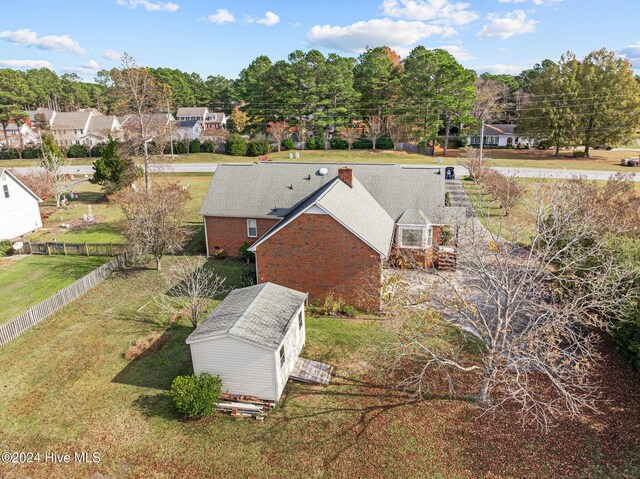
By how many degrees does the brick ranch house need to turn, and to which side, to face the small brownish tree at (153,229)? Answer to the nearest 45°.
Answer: approximately 90° to its left

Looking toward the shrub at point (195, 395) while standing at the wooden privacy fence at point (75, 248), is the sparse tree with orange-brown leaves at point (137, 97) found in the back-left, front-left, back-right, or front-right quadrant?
back-left

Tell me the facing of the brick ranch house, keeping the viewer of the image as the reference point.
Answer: facing away from the viewer

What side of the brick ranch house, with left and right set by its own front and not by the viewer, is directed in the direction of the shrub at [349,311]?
back

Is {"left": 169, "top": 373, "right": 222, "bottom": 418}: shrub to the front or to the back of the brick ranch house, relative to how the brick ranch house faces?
to the back

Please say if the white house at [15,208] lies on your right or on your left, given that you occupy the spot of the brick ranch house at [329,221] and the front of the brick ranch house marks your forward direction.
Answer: on your left

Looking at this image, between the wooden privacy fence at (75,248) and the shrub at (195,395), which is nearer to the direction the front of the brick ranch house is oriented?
the wooden privacy fence

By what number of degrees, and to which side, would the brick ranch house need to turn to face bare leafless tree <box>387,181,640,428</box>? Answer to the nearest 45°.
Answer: approximately 135° to its right
